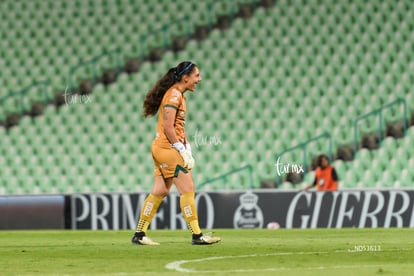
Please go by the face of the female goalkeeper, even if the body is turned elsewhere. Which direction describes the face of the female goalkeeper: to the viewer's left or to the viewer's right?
to the viewer's right

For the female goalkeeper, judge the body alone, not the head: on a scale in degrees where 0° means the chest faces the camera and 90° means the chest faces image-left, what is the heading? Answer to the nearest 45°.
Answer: approximately 270°
